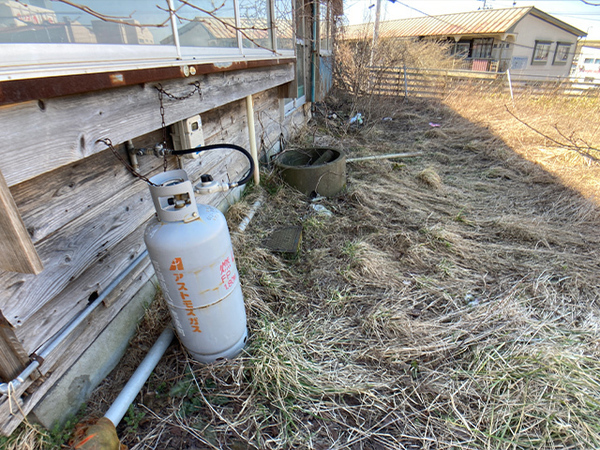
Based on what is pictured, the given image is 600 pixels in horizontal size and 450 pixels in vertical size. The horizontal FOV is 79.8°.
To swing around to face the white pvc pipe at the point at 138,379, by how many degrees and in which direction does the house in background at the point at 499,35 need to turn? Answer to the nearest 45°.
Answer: approximately 45° to its left

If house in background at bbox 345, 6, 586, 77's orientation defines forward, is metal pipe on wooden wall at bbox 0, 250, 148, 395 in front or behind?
in front

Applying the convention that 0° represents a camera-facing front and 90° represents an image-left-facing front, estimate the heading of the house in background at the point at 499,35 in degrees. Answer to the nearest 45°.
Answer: approximately 45°

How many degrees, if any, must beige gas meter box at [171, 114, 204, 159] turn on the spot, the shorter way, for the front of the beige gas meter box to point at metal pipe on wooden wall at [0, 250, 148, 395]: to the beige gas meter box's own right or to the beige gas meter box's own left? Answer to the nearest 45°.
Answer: approximately 90° to the beige gas meter box's own right

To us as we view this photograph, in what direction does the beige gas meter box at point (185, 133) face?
facing the viewer and to the right of the viewer

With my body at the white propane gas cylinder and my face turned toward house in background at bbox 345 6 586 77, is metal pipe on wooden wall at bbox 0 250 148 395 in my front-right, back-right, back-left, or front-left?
back-left

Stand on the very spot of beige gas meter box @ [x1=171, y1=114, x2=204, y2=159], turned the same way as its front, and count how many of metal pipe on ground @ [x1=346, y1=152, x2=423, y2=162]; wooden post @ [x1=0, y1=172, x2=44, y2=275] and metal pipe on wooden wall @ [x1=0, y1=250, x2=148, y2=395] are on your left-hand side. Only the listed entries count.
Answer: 1

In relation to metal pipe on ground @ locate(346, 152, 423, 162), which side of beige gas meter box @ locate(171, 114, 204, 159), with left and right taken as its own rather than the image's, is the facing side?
left

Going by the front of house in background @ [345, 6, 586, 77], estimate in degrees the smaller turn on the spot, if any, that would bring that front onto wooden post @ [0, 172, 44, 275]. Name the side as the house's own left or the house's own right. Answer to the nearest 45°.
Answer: approximately 45° to the house's own left

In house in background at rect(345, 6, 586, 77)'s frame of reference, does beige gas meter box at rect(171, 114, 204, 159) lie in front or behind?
in front

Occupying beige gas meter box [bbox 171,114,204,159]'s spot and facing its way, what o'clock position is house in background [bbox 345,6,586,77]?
The house in background is roughly at 9 o'clock from the beige gas meter box.

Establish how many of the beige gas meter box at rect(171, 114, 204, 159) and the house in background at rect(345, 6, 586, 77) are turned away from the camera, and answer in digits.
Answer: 0

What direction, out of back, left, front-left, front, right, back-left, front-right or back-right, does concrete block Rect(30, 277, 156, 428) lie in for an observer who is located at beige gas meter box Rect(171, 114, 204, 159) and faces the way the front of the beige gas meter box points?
right
